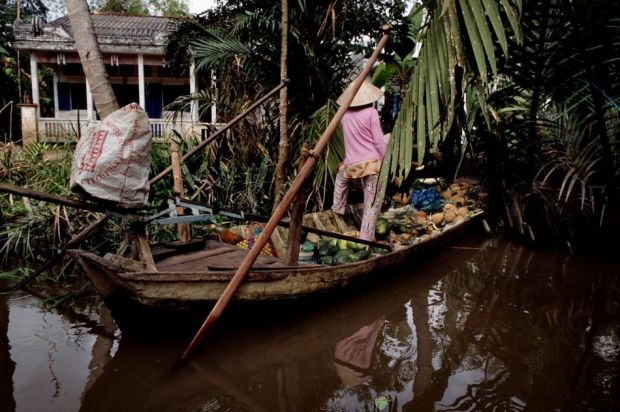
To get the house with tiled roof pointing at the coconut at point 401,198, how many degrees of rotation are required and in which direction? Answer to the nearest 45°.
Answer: approximately 45° to its left

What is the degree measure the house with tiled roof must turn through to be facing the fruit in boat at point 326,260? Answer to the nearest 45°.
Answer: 0° — it already faces it

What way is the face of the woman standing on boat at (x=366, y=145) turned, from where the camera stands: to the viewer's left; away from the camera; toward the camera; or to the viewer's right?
away from the camera

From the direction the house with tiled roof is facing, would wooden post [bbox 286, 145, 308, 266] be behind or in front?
in front

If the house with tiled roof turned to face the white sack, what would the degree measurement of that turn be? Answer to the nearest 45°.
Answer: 0° — it already faces it

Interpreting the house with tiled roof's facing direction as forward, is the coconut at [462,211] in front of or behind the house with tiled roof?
in front

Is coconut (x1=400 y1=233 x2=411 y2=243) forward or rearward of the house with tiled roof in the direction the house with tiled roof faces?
forward

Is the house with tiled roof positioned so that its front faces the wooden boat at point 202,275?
yes

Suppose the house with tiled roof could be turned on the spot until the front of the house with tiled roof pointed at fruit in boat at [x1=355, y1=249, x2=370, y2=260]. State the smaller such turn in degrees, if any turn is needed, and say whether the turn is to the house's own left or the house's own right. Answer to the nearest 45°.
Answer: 0° — it already faces it

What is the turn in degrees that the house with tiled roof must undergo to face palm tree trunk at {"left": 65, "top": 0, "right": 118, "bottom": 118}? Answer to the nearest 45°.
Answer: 0° — it already faces it

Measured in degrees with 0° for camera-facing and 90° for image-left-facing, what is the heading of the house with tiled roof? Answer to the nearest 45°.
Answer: approximately 0°
